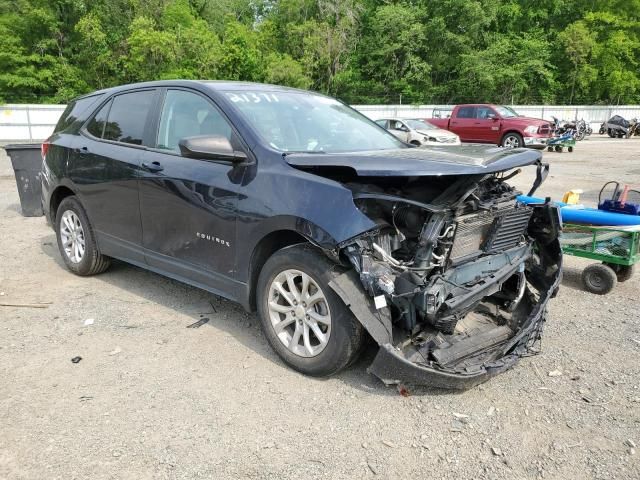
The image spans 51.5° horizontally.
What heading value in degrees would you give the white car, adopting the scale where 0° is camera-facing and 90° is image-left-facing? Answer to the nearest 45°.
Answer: approximately 315°

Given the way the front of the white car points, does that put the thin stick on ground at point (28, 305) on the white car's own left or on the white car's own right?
on the white car's own right

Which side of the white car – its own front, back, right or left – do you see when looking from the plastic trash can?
right

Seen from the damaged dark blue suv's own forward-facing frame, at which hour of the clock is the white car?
The white car is roughly at 8 o'clock from the damaged dark blue suv.

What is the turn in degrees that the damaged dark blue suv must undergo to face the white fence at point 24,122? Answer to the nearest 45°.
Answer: approximately 180°

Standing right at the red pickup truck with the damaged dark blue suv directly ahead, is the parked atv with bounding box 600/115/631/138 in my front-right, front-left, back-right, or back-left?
back-left
